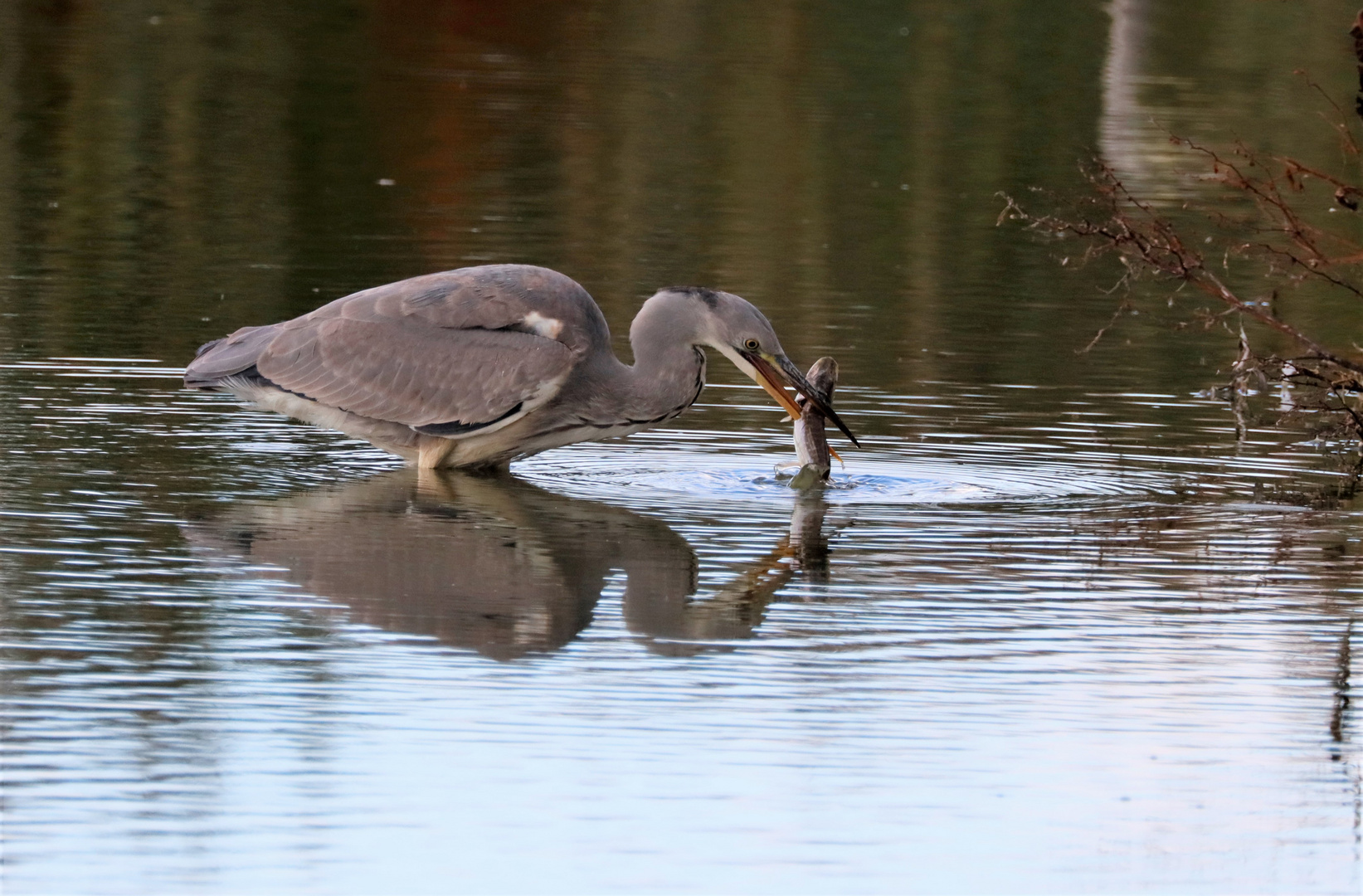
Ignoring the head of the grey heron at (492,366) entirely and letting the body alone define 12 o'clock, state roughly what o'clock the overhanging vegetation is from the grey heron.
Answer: The overhanging vegetation is roughly at 11 o'clock from the grey heron.

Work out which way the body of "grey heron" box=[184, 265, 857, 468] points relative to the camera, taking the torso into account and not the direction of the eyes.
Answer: to the viewer's right
